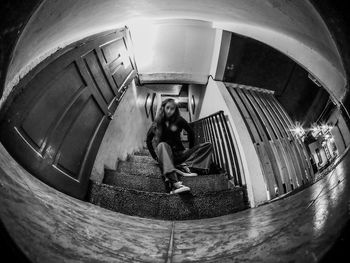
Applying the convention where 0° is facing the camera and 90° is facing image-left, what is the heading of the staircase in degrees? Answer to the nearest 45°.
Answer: approximately 0°

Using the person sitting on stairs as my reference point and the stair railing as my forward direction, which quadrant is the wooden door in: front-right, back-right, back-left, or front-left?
back-right

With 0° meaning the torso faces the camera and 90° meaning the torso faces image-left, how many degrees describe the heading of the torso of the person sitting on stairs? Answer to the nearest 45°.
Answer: approximately 0°
